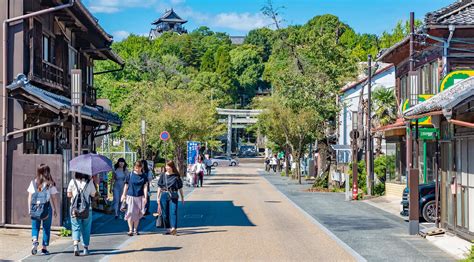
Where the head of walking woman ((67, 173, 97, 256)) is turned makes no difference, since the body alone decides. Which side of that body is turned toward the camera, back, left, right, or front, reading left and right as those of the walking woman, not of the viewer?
back

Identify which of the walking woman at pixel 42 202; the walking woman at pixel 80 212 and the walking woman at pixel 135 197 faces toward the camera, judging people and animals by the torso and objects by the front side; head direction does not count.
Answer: the walking woman at pixel 135 197

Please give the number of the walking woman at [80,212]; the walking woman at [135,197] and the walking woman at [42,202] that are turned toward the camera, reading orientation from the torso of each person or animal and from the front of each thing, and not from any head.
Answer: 1

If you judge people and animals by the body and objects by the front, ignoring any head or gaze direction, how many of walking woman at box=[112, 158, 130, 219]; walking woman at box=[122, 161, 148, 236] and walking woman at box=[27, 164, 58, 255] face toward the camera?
2

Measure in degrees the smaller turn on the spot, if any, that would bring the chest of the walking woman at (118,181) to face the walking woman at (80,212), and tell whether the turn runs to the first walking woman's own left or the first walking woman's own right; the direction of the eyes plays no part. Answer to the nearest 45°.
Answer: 0° — they already face them

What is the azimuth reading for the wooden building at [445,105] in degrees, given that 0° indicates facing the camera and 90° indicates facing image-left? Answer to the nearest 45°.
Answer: approximately 45°

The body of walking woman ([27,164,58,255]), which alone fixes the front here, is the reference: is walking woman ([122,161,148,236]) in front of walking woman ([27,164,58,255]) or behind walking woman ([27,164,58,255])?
in front

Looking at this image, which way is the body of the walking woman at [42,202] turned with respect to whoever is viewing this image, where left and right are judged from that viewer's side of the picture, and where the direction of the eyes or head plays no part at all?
facing away from the viewer

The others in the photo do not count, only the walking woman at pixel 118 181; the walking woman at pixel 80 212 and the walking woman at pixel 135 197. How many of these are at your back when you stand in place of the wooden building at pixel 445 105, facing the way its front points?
0

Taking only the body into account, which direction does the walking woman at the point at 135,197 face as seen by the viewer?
toward the camera

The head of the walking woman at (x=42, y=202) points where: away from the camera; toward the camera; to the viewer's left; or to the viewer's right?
away from the camera

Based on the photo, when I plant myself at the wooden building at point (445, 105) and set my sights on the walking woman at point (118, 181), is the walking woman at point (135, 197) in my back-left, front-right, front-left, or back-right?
front-left

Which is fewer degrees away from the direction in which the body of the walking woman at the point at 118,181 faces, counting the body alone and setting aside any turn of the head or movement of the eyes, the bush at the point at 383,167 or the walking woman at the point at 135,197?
the walking woman

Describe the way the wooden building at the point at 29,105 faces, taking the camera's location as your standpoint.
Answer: facing the viewer and to the right of the viewer

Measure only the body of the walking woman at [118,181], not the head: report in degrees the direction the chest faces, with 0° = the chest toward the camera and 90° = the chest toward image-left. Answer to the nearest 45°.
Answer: approximately 0°

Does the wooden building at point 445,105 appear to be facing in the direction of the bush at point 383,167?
no

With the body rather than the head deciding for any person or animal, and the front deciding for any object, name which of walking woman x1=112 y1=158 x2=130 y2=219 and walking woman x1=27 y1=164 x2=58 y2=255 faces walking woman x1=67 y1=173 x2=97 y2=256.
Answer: walking woman x1=112 y1=158 x2=130 y2=219

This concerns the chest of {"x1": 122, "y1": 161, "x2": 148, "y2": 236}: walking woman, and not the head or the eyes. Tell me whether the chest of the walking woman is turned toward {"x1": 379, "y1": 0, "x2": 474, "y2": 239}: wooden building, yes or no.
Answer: no
